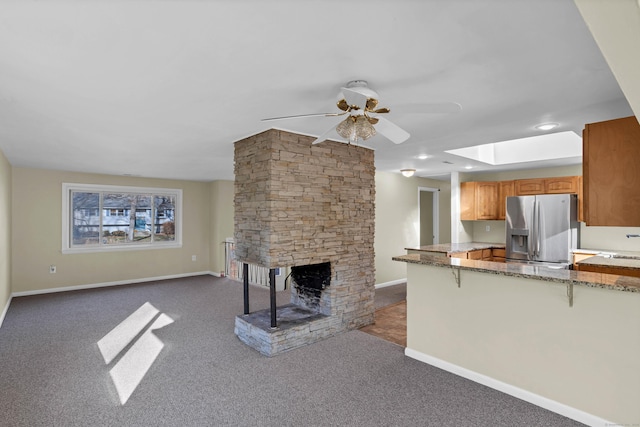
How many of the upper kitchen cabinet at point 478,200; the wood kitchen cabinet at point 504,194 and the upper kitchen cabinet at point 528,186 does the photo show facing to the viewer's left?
0

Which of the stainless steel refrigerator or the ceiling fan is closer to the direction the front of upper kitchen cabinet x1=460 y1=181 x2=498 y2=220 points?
the ceiling fan

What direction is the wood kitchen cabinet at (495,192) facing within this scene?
toward the camera

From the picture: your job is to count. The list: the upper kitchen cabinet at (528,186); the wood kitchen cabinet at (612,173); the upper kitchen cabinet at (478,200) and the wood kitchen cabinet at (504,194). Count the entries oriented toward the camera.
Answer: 3

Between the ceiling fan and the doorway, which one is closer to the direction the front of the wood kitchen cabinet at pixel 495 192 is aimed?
the ceiling fan

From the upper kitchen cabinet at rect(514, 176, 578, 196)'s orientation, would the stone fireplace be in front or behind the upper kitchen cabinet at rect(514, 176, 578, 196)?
in front

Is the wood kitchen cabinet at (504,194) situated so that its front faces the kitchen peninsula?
yes

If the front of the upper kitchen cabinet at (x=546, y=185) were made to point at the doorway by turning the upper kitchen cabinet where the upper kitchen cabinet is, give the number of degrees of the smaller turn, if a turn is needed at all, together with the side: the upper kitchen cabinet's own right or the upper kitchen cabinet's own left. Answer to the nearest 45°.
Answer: approximately 135° to the upper kitchen cabinet's own right

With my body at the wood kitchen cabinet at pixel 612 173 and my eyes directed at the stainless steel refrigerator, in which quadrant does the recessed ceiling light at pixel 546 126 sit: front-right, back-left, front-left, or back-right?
front-left

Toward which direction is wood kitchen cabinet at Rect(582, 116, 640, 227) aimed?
to the viewer's left

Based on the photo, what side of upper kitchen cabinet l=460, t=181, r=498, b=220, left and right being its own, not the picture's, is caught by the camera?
front

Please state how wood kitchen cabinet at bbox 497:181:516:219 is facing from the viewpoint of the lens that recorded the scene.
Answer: facing the viewer

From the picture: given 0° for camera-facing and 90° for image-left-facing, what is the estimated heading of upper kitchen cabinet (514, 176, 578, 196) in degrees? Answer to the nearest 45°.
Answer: approximately 0°

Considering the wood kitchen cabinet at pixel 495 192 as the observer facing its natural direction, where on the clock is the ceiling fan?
The ceiling fan is roughly at 12 o'clock from the wood kitchen cabinet.

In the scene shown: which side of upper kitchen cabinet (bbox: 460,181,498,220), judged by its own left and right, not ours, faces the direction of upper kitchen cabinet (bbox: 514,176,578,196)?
left
